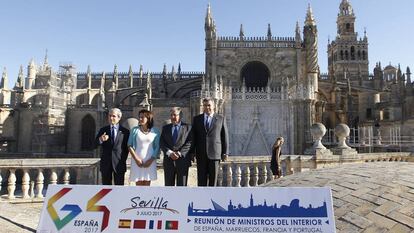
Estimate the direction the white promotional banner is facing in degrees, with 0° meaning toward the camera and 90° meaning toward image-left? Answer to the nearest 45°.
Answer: approximately 0°

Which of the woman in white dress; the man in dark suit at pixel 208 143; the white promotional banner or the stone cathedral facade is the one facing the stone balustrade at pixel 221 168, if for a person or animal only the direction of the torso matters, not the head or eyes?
the stone cathedral facade

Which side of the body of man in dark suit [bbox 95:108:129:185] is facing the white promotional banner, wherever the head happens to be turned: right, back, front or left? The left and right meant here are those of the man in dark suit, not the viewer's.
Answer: front

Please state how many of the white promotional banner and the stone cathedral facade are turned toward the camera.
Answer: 2

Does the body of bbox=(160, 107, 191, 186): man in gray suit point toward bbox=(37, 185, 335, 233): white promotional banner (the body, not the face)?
yes

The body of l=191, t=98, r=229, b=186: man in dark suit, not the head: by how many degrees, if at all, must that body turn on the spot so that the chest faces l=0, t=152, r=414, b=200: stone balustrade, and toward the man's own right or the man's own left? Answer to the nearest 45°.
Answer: approximately 180°

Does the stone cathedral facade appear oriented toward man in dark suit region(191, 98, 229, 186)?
yes

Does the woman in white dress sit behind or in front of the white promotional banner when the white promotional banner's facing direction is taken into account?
behind

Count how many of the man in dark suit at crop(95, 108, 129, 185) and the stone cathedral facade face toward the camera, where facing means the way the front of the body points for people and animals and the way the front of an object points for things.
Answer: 2
